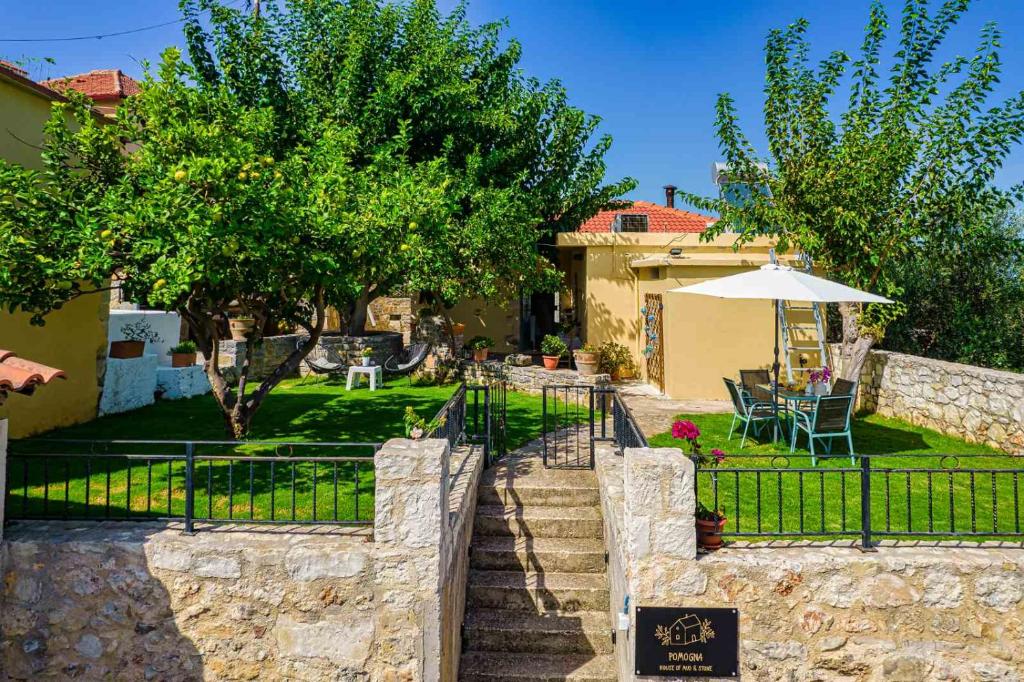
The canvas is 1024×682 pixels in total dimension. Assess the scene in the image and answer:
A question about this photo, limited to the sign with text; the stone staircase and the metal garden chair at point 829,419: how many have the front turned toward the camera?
2

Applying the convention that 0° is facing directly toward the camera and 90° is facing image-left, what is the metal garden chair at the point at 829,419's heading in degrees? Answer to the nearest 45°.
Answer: approximately 135°

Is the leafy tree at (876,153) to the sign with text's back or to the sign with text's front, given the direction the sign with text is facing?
to the back

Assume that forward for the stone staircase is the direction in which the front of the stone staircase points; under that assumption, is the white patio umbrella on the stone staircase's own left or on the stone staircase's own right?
on the stone staircase's own left

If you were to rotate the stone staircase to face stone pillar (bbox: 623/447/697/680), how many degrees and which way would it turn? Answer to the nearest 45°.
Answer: approximately 45° to its left

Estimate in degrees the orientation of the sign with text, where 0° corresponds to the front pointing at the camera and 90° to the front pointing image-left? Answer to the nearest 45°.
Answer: approximately 0°

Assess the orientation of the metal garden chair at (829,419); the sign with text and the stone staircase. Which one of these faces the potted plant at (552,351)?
the metal garden chair

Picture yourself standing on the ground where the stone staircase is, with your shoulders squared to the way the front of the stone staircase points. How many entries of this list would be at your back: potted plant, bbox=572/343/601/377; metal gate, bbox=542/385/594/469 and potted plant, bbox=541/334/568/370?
3

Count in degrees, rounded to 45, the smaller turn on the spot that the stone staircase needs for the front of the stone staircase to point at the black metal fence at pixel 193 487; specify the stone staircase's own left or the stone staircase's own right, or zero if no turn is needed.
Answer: approximately 90° to the stone staircase's own right

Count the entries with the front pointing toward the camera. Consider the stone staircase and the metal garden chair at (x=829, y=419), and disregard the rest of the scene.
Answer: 1
